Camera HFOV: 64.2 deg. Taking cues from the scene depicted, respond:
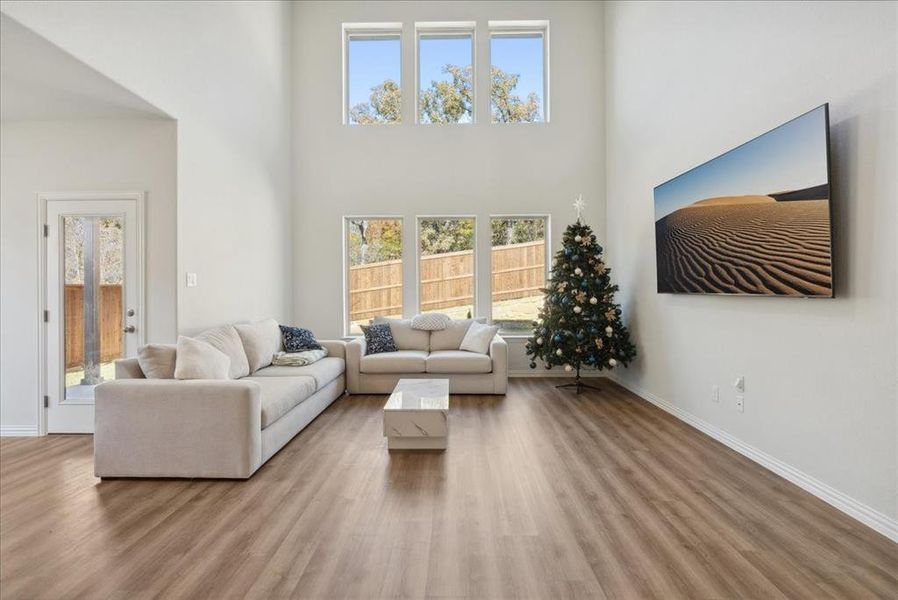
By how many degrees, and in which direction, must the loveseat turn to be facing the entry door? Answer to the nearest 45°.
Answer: approximately 45° to its right

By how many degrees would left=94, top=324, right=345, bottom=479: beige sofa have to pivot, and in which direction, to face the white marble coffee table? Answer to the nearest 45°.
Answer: approximately 45° to its left

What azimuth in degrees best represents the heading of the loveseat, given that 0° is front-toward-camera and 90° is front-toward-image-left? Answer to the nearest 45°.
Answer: approximately 0°

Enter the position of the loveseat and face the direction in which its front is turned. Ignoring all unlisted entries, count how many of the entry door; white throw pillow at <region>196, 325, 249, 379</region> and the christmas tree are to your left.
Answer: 1

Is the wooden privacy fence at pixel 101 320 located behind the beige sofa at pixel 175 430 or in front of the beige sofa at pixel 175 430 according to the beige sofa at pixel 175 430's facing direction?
behind

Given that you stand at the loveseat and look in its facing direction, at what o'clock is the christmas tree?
The christmas tree is roughly at 9 o'clock from the loveseat.

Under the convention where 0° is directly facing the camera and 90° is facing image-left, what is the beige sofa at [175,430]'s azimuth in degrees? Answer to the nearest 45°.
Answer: approximately 315°

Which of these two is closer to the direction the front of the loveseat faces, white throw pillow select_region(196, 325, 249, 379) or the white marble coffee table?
the white marble coffee table

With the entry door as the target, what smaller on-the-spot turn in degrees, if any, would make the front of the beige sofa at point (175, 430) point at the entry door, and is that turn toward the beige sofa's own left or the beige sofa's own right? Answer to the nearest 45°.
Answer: approximately 180°

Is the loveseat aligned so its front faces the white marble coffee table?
yes
